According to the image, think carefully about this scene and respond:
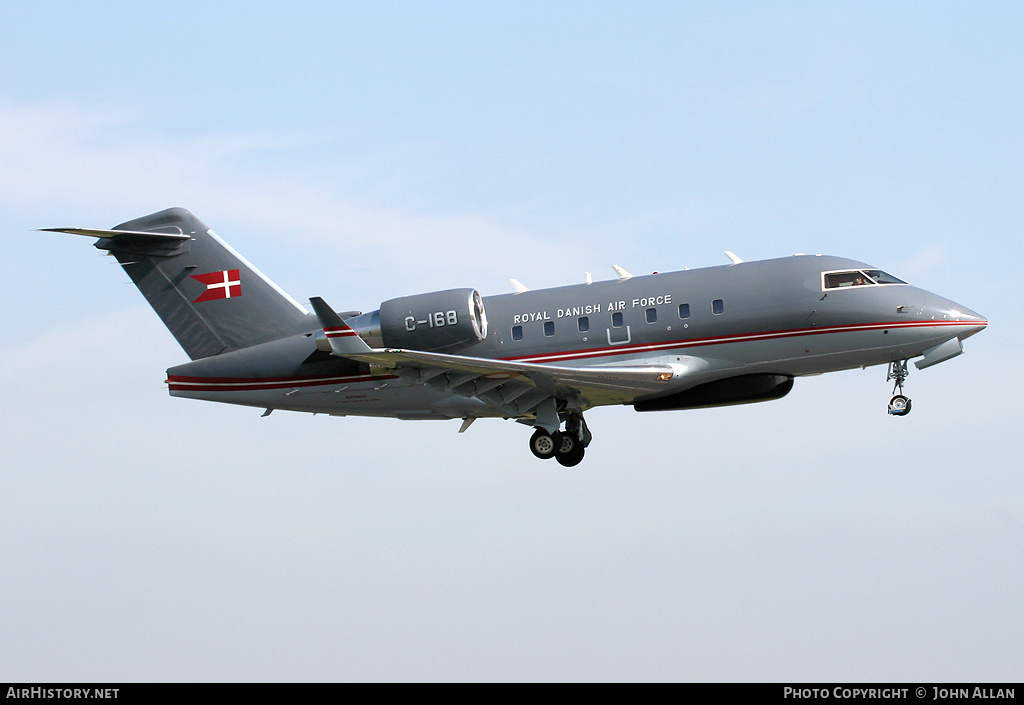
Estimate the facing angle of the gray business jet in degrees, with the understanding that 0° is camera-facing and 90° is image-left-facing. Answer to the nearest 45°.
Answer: approximately 270°
